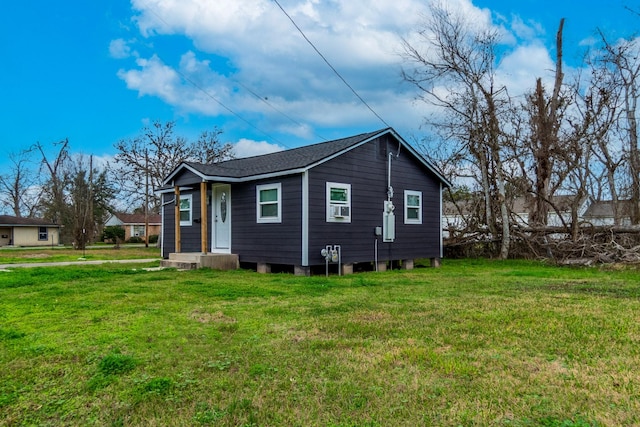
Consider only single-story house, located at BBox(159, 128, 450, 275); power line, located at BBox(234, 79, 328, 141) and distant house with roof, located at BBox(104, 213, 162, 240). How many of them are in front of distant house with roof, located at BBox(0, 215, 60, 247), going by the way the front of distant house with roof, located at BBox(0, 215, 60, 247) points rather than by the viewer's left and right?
2

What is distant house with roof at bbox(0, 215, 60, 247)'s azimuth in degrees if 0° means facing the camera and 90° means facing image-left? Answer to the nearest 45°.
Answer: approximately 0°

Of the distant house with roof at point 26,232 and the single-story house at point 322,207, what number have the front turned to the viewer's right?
0

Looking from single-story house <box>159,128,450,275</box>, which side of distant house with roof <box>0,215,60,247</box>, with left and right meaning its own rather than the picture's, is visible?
front

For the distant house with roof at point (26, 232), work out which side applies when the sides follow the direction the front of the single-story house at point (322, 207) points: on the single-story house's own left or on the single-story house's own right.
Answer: on the single-story house's own right

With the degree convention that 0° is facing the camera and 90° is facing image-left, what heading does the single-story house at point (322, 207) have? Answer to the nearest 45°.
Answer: approximately 45°

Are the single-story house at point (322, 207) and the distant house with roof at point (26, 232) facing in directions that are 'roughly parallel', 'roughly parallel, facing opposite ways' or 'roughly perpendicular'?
roughly perpendicular
